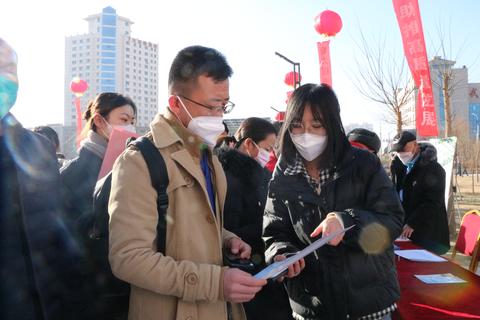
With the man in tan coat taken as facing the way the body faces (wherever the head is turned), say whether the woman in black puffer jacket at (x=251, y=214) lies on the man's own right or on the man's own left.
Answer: on the man's own left

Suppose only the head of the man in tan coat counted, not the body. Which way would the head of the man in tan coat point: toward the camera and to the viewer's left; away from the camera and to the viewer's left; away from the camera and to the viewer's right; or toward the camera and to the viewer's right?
toward the camera and to the viewer's right

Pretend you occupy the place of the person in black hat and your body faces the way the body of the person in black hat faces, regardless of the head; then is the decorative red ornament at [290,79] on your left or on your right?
on your right

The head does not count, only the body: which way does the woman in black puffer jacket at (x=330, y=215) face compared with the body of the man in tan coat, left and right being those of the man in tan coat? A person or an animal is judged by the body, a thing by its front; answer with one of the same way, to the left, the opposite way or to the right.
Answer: to the right

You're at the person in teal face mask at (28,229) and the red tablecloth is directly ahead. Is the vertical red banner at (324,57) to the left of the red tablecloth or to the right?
left

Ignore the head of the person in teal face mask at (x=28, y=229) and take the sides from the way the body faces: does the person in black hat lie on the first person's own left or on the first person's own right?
on the first person's own left

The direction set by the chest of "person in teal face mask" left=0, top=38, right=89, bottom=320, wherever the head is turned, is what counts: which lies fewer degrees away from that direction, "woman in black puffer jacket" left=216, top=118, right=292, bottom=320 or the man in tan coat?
the man in tan coat

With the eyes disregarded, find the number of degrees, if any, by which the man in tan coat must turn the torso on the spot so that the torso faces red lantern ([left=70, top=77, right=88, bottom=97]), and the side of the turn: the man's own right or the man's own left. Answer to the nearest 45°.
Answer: approximately 135° to the man's own left

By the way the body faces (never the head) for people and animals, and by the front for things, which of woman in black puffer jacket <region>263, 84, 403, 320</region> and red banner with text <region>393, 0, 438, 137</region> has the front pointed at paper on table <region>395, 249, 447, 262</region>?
the red banner with text

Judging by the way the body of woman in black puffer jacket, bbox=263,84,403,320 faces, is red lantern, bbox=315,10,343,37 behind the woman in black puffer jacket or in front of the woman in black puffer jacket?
behind

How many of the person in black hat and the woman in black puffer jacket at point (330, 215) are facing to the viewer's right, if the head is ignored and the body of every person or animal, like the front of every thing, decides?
0

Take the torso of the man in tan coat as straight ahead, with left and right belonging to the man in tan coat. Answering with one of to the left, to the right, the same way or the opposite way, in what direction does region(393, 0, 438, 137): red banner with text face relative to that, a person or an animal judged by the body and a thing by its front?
to the right
